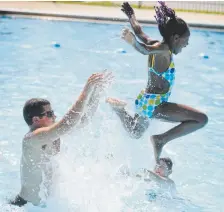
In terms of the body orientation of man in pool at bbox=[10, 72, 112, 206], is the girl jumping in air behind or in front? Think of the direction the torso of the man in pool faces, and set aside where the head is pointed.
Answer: in front

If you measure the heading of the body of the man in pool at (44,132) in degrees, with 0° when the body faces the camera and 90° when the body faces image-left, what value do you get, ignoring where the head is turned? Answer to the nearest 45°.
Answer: approximately 270°

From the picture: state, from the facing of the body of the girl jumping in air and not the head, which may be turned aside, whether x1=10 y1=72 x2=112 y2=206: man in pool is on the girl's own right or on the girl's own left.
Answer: on the girl's own right

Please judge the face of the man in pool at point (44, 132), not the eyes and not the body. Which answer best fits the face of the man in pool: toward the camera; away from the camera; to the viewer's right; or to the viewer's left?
to the viewer's right
